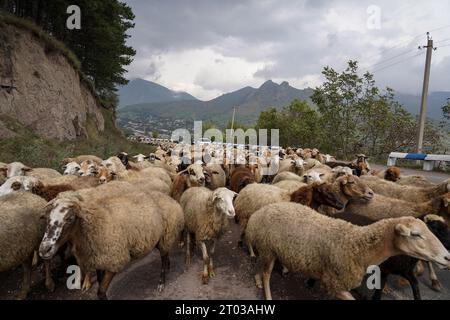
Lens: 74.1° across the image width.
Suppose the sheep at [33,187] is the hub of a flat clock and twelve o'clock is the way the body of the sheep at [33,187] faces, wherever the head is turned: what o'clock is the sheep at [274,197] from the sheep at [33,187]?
the sheep at [274,197] is roughly at 7 o'clock from the sheep at [33,187].

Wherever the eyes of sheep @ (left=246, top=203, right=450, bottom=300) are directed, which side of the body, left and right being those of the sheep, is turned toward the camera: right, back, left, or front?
right

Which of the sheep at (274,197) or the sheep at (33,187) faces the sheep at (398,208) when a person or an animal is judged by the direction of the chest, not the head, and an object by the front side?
the sheep at (274,197)

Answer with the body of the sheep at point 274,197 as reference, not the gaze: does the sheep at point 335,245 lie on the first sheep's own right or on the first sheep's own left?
on the first sheep's own right

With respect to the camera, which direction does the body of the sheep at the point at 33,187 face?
to the viewer's left

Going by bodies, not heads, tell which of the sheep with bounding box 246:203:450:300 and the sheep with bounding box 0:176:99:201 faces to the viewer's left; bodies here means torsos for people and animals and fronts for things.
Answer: the sheep with bounding box 0:176:99:201

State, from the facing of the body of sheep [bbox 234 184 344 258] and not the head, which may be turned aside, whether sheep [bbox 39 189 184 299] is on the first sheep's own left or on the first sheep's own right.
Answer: on the first sheep's own right

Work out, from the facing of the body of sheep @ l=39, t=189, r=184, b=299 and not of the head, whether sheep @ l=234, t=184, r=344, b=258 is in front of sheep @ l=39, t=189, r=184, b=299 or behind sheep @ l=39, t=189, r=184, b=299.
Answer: behind

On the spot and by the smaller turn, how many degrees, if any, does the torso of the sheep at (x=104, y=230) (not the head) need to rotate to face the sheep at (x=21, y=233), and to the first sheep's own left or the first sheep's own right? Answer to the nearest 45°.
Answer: approximately 90° to the first sheep's own right

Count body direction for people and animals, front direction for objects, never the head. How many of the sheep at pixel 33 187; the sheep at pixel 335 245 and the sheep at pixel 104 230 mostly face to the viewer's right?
1

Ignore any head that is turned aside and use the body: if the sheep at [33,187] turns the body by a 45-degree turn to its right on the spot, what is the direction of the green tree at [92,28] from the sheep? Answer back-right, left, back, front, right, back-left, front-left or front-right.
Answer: front-right

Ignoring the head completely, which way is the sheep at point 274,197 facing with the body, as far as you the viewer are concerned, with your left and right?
facing to the right of the viewer

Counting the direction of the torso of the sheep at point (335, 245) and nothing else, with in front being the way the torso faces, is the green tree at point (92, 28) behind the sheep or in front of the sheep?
behind

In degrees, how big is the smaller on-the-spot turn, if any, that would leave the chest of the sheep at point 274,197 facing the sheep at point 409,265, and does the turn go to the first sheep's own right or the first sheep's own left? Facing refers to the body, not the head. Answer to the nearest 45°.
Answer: approximately 45° to the first sheep's own right
